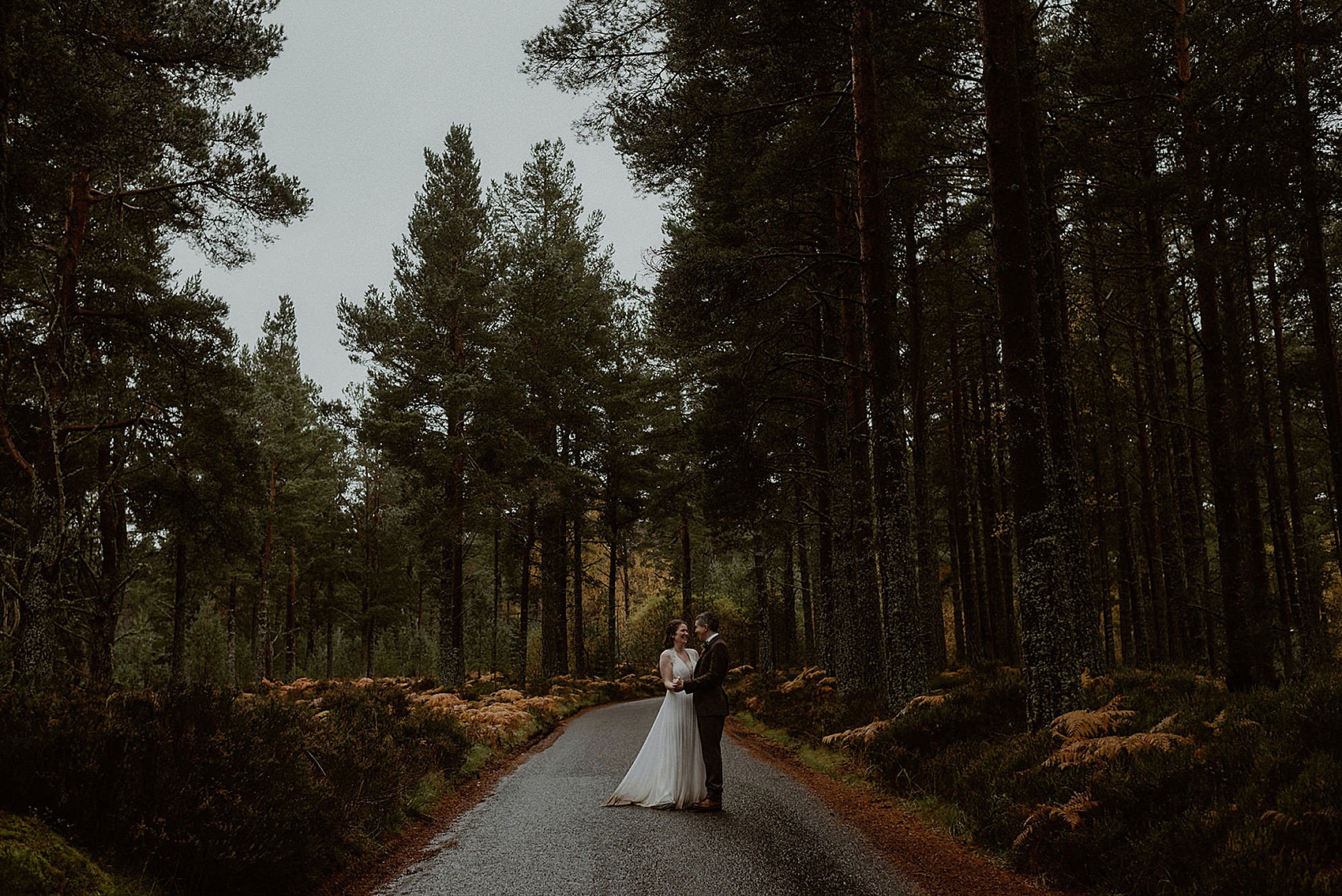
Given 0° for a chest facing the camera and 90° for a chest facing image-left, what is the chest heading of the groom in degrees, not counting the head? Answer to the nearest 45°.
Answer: approximately 90°

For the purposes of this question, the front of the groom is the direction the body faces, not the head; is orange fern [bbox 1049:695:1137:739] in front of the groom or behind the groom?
behind

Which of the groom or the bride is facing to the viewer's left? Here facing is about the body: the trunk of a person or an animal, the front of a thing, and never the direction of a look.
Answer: the groom

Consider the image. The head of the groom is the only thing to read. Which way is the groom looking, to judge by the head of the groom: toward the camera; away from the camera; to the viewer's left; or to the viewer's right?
to the viewer's left

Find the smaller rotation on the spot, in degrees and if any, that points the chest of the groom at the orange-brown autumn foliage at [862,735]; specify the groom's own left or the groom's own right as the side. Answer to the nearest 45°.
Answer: approximately 135° to the groom's own right

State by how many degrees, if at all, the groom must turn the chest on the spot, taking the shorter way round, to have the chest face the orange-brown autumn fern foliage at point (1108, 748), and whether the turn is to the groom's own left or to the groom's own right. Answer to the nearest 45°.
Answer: approximately 135° to the groom's own left

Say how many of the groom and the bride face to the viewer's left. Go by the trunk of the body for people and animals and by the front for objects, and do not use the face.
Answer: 1

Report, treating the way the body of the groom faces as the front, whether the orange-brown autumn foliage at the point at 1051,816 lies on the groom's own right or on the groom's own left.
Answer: on the groom's own left

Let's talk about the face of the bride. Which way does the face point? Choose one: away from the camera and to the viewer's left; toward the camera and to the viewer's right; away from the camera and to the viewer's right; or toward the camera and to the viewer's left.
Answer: toward the camera and to the viewer's right
